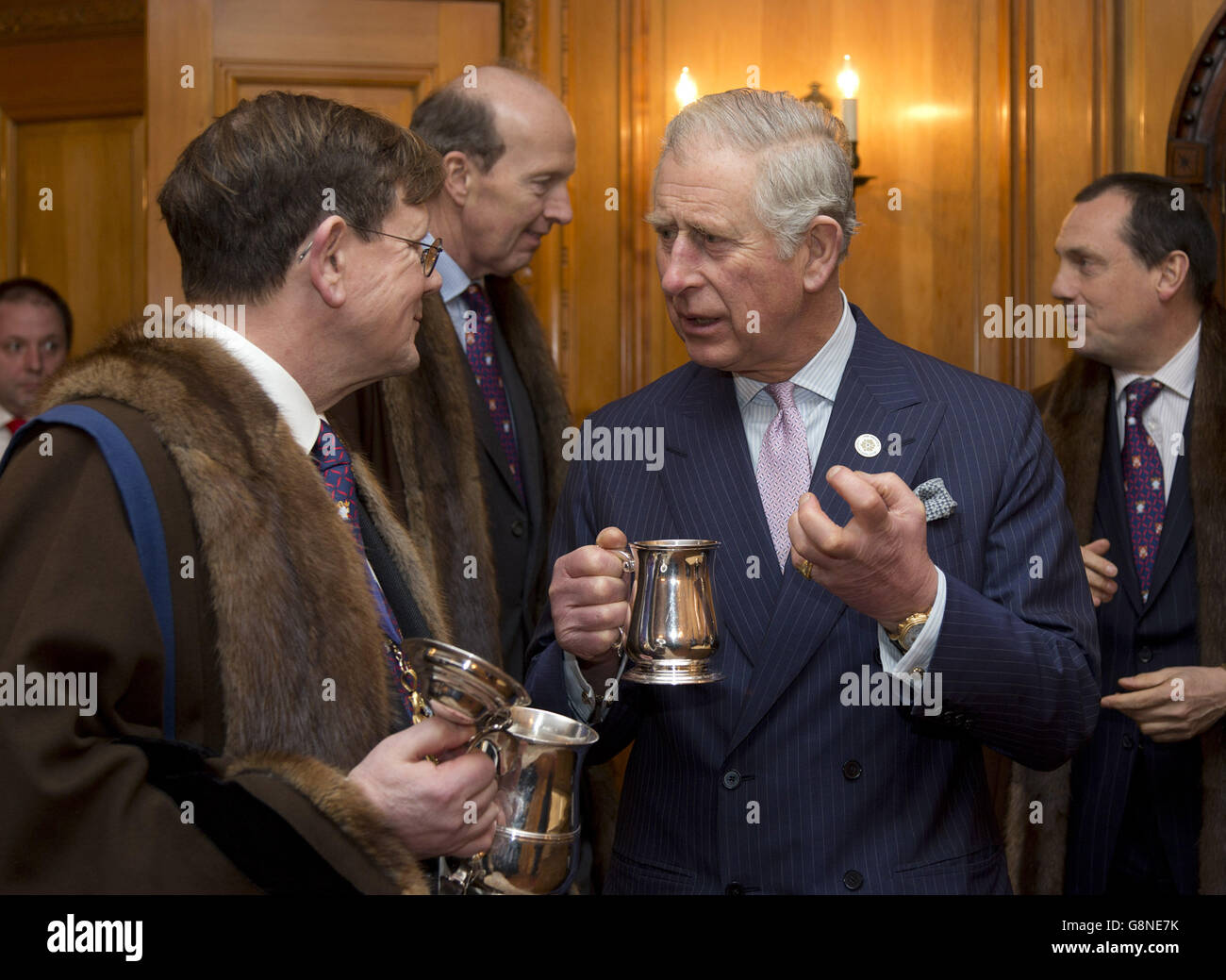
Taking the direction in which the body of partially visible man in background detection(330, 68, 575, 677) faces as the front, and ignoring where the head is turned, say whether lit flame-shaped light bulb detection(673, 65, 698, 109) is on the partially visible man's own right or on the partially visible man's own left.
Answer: on the partially visible man's own left

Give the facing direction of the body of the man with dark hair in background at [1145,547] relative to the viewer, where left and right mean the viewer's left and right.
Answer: facing the viewer and to the left of the viewer

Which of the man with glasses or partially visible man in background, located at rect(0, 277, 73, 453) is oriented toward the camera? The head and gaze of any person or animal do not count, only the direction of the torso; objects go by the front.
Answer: the partially visible man in background

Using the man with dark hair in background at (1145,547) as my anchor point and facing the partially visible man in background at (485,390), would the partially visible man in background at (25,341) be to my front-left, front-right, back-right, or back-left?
front-right

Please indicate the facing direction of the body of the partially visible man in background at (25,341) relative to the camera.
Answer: toward the camera

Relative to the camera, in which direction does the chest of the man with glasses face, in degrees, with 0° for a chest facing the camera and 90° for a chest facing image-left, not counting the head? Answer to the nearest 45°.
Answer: approximately 270°

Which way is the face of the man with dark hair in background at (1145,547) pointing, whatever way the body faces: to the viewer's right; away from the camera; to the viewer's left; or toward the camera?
to the viewer's left

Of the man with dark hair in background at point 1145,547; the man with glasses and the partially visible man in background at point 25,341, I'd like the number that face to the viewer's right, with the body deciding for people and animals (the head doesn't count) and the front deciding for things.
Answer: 1

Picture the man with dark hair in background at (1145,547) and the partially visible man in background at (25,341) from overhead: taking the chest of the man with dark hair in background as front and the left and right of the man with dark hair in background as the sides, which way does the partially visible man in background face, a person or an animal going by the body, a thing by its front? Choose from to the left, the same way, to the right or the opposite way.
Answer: to the left

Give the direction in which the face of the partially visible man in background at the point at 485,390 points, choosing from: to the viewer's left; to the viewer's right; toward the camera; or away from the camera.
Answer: to the viewer's right

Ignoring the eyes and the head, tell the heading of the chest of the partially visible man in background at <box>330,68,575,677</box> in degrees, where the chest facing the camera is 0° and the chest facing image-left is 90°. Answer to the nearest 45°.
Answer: approximately 315°

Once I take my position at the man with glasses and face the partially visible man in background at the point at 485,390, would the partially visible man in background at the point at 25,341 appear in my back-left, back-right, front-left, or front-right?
front-left

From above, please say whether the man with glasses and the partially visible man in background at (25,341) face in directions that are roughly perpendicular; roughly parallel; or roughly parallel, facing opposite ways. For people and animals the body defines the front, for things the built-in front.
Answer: roughly perpendicular

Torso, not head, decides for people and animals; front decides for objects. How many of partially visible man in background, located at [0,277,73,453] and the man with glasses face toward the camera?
1
